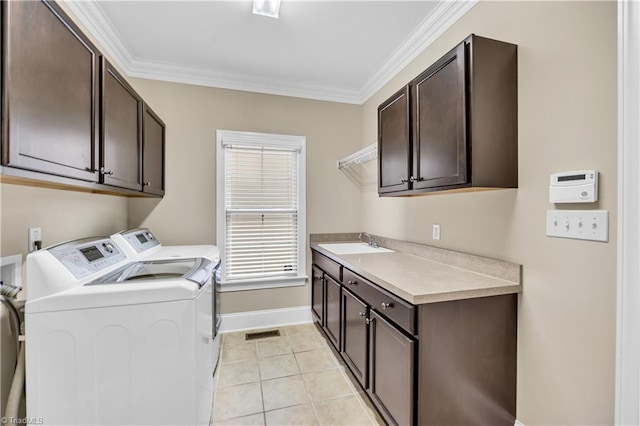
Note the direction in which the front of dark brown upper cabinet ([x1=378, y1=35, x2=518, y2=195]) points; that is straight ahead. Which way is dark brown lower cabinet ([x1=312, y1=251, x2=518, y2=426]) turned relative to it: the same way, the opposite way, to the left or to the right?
the same way

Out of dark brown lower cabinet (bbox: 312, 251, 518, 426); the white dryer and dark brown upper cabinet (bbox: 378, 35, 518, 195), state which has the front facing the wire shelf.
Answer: the white dryer

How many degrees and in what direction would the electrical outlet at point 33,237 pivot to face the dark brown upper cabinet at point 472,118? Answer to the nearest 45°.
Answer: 0° — it already faces it

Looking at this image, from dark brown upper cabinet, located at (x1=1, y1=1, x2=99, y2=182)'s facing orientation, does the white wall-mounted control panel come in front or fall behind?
in front

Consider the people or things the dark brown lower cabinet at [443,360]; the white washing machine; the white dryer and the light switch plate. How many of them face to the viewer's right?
2

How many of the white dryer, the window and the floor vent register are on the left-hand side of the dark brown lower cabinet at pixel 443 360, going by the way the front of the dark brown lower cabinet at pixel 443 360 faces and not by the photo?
0

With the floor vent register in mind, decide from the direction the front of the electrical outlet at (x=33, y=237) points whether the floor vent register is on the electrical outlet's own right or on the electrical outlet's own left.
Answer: on the electrical outlet's own left

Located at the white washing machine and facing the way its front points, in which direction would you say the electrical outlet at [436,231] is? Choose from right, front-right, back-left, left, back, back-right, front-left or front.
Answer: front

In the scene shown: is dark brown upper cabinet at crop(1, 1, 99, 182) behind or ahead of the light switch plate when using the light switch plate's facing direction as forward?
ahead

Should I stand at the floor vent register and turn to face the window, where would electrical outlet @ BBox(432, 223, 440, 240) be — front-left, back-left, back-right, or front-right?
back-right

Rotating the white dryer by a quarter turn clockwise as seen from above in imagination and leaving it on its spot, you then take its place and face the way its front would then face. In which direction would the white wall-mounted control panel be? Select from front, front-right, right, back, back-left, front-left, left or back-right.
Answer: front-left

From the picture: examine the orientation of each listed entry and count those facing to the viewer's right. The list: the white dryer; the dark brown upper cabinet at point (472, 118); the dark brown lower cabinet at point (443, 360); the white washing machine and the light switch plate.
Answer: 2

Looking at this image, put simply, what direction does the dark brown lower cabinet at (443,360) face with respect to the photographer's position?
facing the viewer and to the left of the viewer

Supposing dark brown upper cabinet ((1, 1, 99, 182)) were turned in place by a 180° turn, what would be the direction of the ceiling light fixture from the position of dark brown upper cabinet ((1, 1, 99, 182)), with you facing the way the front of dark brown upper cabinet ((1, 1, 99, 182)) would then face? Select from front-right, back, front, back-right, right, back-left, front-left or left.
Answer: back-right

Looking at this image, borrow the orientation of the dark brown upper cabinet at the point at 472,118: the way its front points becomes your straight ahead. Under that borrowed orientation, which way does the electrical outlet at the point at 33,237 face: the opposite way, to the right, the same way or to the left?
the opposite way

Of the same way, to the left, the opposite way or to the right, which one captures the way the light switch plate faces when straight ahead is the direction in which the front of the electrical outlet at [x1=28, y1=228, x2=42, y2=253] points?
the opposite way

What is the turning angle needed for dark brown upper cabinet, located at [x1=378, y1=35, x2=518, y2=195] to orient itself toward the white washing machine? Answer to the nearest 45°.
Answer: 0° — it already faces it

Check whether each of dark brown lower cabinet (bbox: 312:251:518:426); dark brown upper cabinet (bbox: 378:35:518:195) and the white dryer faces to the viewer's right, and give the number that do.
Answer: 1

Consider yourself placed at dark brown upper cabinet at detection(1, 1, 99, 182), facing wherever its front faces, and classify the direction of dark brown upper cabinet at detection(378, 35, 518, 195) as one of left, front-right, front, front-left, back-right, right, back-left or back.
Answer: front
